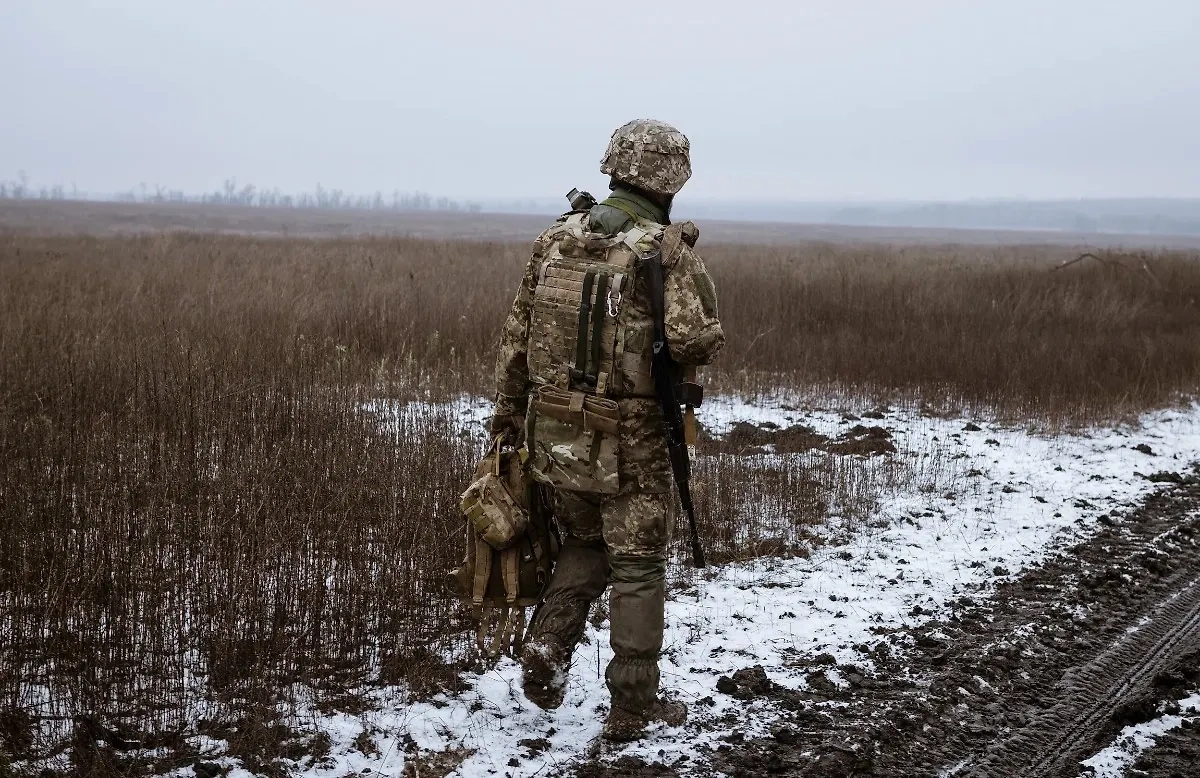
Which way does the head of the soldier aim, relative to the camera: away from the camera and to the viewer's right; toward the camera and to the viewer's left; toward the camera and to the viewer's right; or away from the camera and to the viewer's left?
away from the camera and to the viewer's right

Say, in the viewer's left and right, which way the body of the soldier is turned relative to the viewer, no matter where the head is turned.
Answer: facing away from the viewer and to the right of the viewer

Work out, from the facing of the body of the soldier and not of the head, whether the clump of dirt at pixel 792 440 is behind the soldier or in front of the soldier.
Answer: in front
